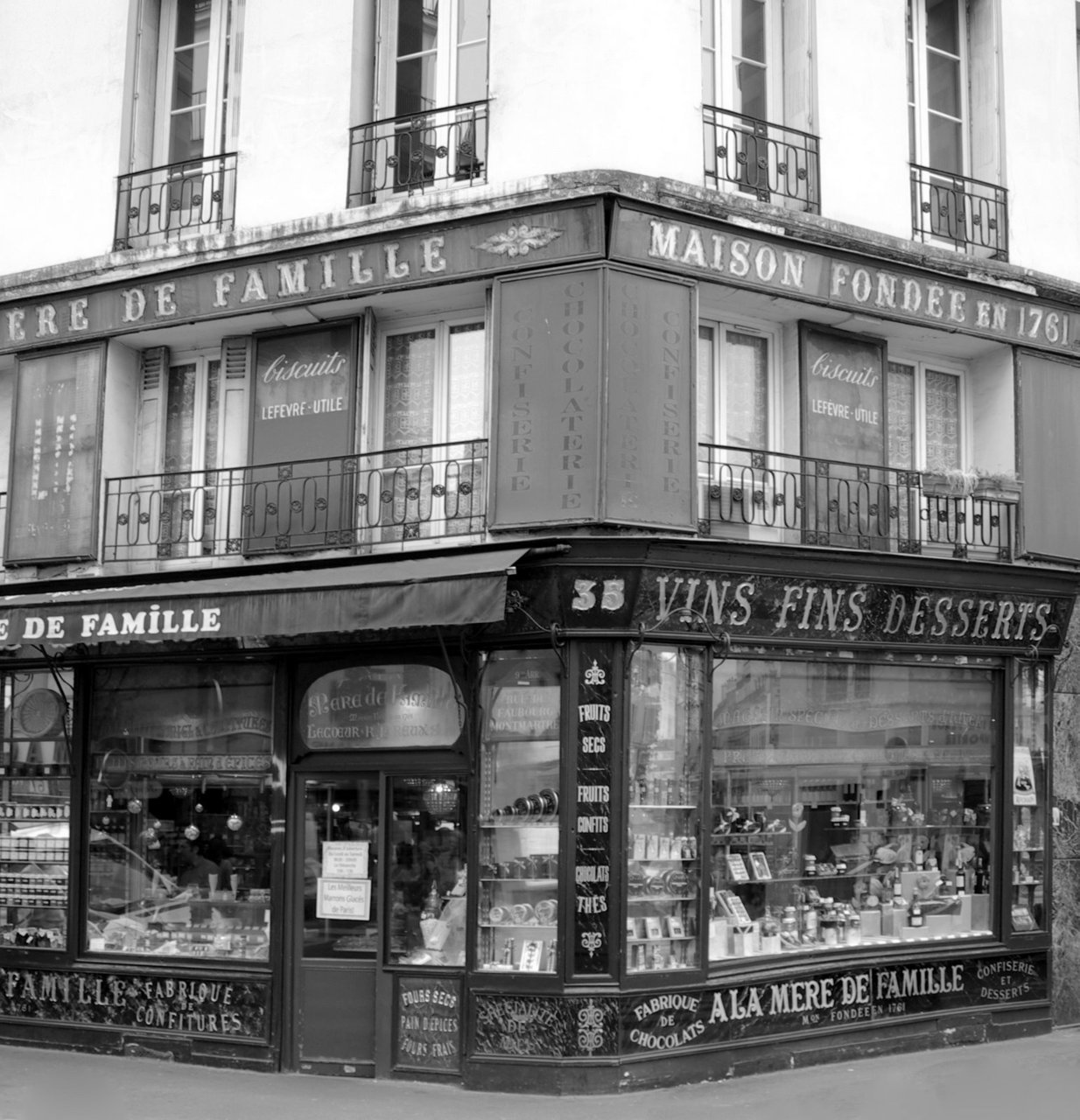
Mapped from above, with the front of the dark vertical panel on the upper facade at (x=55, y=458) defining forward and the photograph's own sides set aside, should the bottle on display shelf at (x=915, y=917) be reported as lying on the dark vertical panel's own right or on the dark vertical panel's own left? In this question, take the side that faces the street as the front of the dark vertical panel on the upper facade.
on the dark vertical panel's own left

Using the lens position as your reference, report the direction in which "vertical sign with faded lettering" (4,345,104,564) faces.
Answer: facing the viewer and to the left of the viewer

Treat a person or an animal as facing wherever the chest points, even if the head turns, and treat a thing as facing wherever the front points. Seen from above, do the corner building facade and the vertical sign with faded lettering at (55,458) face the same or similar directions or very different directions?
same or similar directions

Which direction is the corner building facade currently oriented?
toward the camera

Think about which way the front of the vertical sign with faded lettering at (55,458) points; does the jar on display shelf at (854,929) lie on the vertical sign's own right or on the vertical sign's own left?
on the vertical sign's own left
